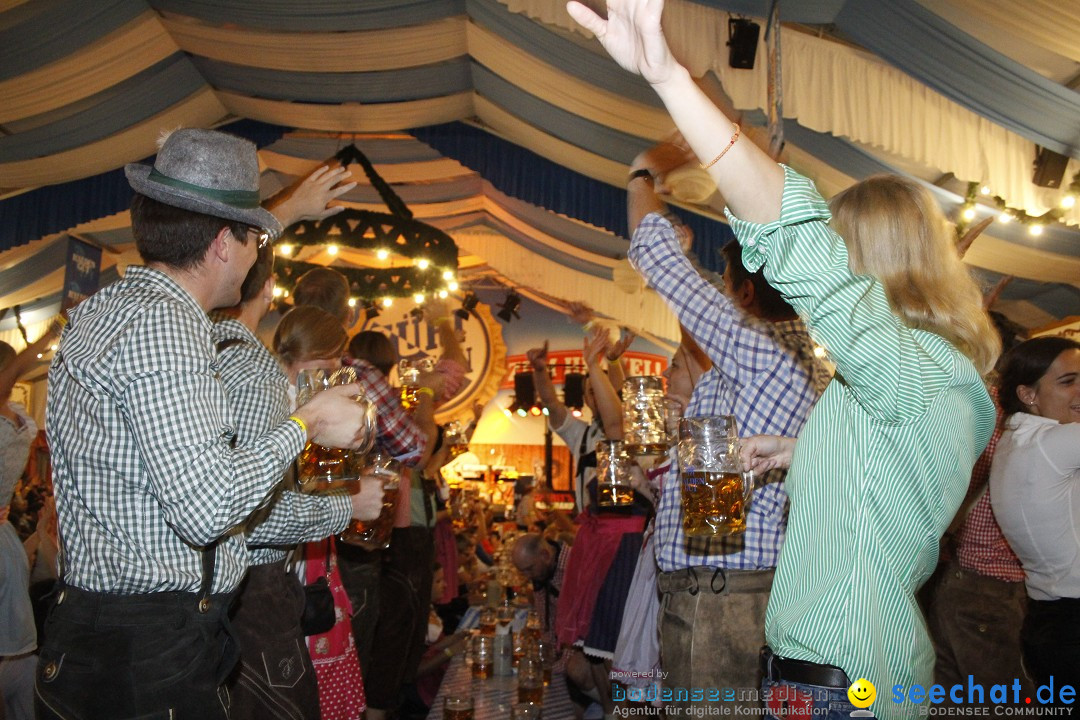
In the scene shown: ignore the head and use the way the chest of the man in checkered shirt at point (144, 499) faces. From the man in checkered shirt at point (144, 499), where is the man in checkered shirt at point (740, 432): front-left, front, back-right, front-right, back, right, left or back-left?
front-right

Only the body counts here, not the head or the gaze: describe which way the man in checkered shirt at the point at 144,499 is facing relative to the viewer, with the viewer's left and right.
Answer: facing away from the viewer and to the right of the viewer
